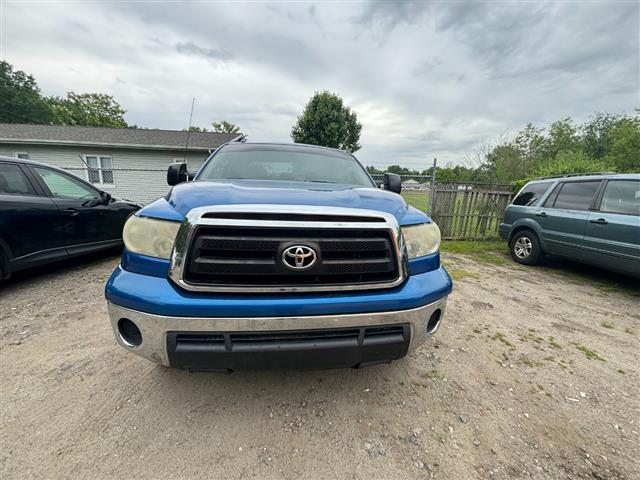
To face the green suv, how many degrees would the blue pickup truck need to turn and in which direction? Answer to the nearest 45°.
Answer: approximately 135° to its left

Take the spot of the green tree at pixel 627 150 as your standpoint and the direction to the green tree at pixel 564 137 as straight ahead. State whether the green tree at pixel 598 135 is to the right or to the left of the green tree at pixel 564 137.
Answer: right

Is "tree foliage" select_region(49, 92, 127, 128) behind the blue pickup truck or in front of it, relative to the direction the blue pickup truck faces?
behind

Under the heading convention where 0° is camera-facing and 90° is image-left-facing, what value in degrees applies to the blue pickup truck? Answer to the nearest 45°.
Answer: approximately 0°

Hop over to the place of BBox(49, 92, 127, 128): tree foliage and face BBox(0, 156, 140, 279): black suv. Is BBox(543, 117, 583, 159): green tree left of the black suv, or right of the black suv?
left

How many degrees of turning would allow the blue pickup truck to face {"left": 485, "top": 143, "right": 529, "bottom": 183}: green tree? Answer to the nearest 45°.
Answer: approximately 135° to its left

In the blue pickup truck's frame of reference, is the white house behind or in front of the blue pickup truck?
behind

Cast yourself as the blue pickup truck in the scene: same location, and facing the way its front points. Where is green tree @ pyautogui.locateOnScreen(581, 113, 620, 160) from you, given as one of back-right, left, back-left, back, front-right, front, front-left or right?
back-left

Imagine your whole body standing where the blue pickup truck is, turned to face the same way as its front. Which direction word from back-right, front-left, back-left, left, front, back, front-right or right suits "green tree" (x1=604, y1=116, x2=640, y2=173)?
back-left

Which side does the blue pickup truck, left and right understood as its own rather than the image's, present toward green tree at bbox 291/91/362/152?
back

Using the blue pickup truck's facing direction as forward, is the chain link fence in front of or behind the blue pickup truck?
behind
